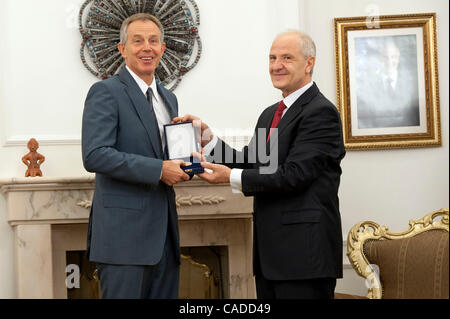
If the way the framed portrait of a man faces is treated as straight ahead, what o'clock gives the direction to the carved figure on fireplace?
The carved figure on fireplace is roughly at 2 o'clock from the framed portrait of a man.

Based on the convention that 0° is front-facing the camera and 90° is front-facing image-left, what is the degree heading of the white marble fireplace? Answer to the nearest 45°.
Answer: approximately 0°

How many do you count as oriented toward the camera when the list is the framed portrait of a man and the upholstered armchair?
2

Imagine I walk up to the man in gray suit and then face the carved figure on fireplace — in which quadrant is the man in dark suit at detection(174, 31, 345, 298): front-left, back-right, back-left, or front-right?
back-right

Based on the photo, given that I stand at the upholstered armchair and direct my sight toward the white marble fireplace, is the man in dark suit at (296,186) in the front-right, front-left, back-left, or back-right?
front-left

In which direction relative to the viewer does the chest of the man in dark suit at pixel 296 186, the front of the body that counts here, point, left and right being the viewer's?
facing the viewer and to the left of the viewer

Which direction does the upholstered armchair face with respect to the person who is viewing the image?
facing the viewer

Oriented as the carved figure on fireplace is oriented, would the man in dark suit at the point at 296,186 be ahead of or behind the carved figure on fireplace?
ahead

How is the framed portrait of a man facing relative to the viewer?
toward the camera

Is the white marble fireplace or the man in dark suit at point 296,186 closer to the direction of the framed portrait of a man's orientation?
the man in dark suit

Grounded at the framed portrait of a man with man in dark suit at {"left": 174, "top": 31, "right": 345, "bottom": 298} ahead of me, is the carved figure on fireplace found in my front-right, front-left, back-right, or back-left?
front-right

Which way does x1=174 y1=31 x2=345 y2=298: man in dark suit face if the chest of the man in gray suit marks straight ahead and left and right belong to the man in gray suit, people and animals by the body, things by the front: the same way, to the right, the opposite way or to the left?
to the right

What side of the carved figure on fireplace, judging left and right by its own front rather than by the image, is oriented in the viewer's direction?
front
